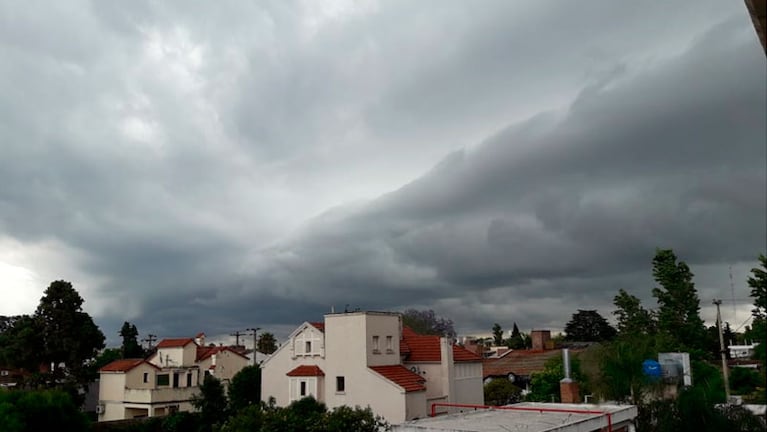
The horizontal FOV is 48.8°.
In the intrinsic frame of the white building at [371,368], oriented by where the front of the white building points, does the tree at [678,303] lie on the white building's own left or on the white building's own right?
on the white building's own left

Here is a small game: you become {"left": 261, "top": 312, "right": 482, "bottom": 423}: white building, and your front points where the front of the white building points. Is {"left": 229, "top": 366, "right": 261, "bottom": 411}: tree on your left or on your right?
on your right

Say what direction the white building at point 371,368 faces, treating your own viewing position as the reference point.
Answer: facing the viewer and to the left of the viewer
